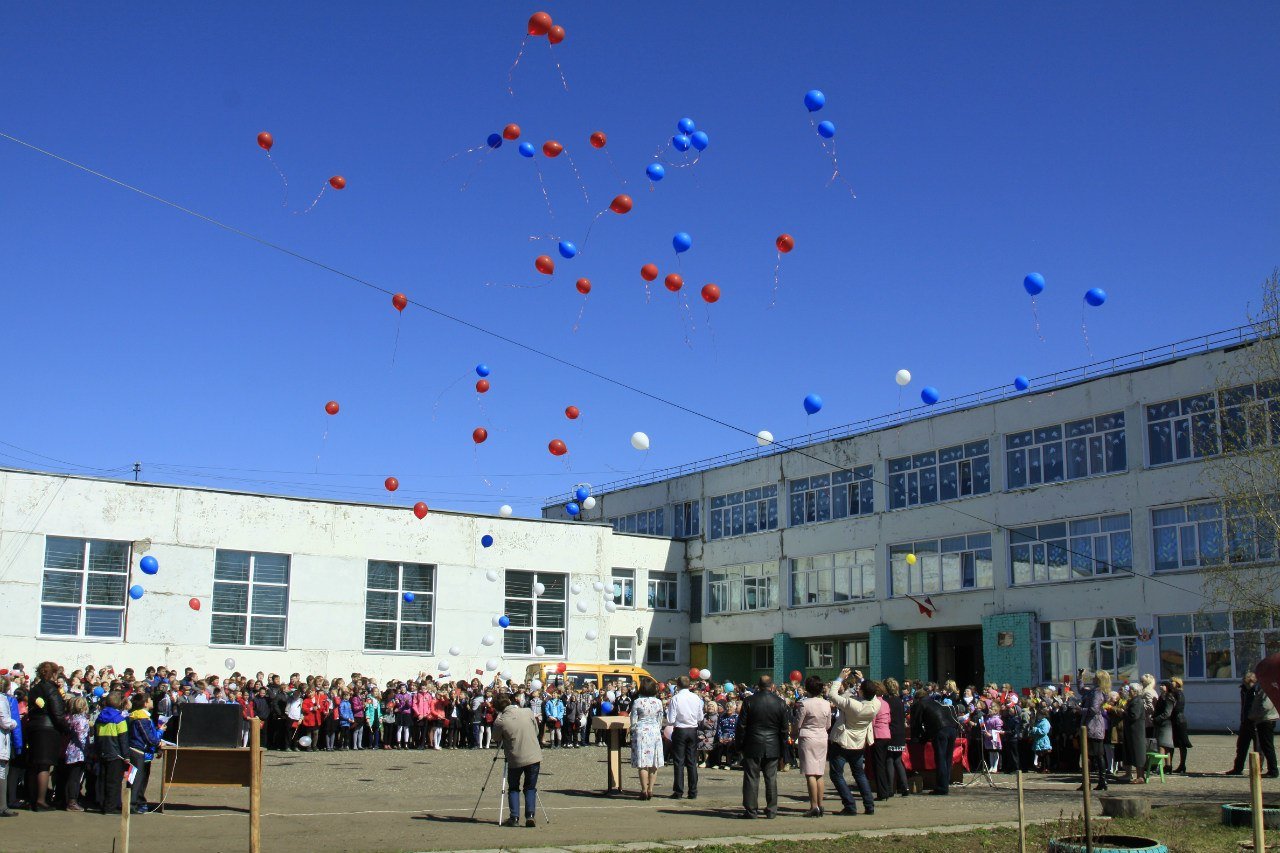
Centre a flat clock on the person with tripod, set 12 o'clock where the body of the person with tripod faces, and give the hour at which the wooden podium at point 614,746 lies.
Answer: The wooden podium is roughly at 2 o'clock from the person with tripod.

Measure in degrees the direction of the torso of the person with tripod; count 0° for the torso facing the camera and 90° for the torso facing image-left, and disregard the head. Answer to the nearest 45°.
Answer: approximately 135°

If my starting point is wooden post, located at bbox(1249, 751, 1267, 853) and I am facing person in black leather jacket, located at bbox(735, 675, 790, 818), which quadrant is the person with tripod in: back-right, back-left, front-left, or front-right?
front-left

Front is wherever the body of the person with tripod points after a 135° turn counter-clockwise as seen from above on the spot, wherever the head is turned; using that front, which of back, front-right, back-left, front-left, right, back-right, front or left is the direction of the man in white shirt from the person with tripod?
back-left

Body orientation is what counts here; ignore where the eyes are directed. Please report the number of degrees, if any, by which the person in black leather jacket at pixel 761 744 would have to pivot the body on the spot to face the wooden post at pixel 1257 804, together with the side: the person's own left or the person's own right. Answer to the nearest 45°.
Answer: approximately 135° to the person's own right

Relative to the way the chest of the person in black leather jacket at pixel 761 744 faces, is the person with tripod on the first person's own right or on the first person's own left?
on the first person's own left

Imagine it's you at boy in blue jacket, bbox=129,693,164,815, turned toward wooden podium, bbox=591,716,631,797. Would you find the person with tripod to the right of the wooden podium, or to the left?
right

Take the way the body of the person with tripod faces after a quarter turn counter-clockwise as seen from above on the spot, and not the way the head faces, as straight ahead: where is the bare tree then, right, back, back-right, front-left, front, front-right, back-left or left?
back

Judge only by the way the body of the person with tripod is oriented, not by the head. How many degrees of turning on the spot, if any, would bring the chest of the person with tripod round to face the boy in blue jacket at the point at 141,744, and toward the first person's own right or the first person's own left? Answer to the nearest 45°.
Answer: approximately 45° to the first person's own left

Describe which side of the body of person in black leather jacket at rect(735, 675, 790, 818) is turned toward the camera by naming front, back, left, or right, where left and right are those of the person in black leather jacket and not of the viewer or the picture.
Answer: back

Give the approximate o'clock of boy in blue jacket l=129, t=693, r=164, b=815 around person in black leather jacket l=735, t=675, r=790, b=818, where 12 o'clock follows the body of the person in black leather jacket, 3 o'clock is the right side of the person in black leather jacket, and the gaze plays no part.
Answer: The boy in blue jacket is roughly at 9 o'clock from the person in black leather jacket.

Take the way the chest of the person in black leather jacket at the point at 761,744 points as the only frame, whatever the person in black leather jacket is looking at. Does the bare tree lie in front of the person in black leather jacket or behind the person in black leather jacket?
in front
